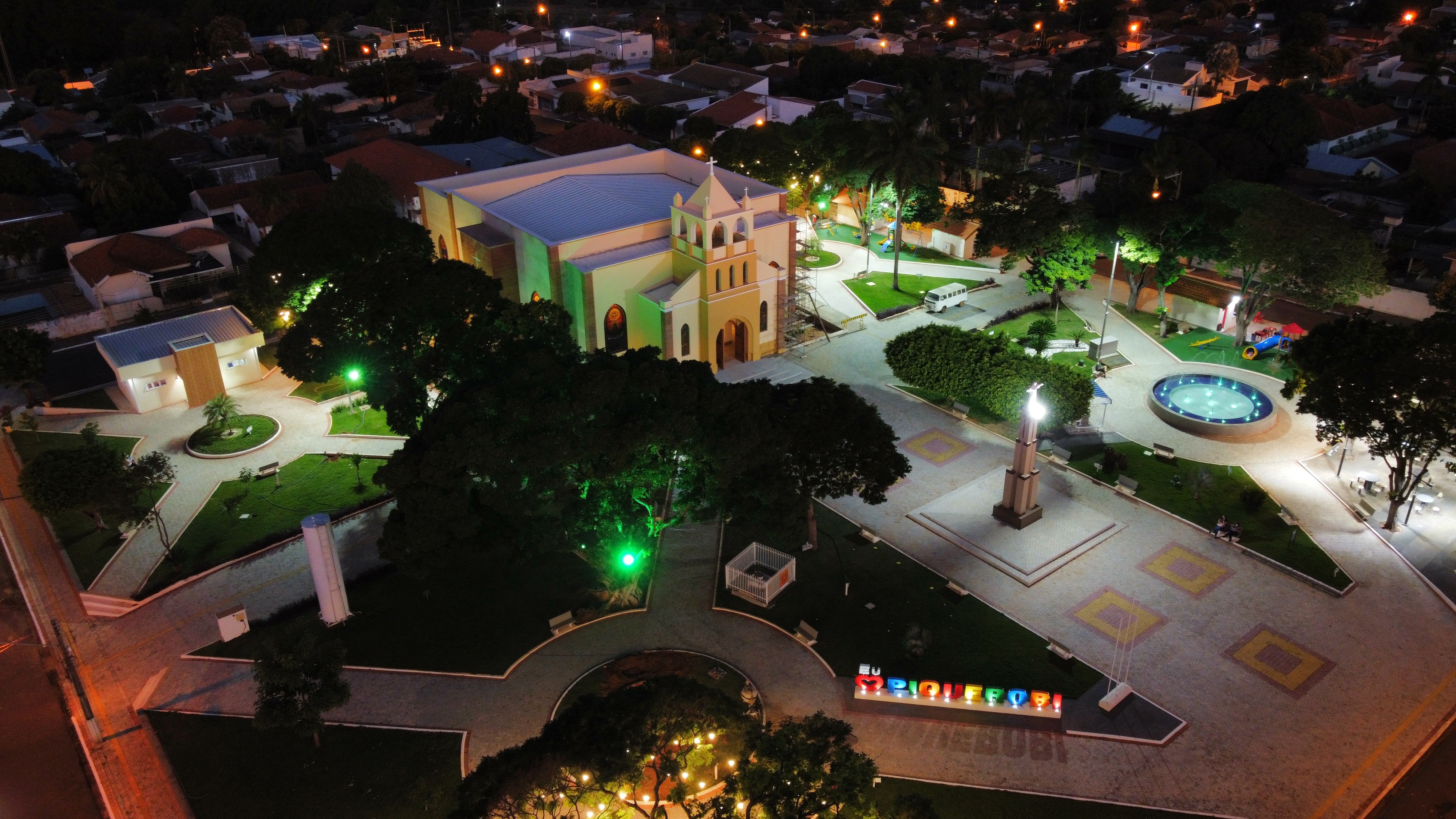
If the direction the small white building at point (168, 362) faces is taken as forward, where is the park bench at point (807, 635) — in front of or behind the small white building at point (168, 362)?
in front

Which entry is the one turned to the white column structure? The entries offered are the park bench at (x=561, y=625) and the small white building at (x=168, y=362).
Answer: the small white building

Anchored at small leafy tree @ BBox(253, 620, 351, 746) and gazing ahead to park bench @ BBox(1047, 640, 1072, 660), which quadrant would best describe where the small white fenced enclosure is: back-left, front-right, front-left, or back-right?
front-left

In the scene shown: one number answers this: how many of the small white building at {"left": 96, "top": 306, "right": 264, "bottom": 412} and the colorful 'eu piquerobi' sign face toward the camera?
2

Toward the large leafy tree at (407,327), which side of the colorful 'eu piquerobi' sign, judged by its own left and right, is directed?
right

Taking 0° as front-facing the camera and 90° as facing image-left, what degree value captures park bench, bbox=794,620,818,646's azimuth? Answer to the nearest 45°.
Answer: approximately 45°

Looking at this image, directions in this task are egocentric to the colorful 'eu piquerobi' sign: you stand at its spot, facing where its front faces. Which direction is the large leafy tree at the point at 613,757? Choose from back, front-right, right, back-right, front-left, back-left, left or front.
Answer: front-right

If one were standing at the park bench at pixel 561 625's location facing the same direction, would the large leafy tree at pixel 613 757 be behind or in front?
in front

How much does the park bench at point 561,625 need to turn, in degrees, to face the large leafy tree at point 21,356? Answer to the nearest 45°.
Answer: approximately 180°

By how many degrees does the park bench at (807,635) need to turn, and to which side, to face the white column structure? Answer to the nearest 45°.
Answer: approximately 45° to its right

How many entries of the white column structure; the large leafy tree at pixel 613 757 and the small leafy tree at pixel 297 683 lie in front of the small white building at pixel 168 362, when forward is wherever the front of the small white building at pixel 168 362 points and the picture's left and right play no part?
3

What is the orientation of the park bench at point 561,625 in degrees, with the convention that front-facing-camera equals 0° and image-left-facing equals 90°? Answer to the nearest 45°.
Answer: approximately 315°

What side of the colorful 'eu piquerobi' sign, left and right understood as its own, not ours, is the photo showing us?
front

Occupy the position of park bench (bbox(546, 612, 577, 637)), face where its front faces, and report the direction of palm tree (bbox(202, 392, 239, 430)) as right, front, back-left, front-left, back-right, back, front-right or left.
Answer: back

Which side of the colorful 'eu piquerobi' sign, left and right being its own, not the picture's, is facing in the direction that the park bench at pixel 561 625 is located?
right

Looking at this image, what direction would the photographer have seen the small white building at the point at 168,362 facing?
facing the viewer
